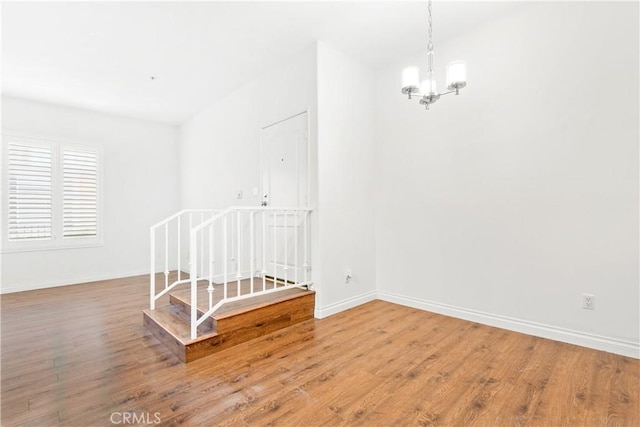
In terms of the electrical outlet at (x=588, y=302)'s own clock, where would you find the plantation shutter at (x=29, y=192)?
The plantation shutter is roughly at 2 o'clock from the electrical outlet.

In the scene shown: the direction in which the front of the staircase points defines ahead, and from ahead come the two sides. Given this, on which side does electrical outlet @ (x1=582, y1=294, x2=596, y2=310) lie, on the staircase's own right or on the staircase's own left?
on the staircase's own left

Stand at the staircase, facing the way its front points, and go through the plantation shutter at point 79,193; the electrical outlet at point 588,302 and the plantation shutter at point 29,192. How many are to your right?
2

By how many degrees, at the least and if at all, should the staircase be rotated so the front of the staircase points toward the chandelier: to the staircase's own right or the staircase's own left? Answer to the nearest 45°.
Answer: approximately 90° to the staircase's own left

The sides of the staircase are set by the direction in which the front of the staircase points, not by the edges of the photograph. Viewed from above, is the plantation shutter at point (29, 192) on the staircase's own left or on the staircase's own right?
on the staircase's own right

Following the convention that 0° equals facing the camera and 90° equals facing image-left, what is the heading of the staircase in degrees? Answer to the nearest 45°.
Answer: approximately 45°

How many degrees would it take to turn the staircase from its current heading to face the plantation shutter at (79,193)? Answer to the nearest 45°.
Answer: approximately 90° to its right

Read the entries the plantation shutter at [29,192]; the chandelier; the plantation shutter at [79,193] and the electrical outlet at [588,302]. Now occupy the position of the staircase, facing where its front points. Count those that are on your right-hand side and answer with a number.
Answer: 2

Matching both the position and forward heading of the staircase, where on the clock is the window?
The window is roughly at 3 o'clock from the staircase.
